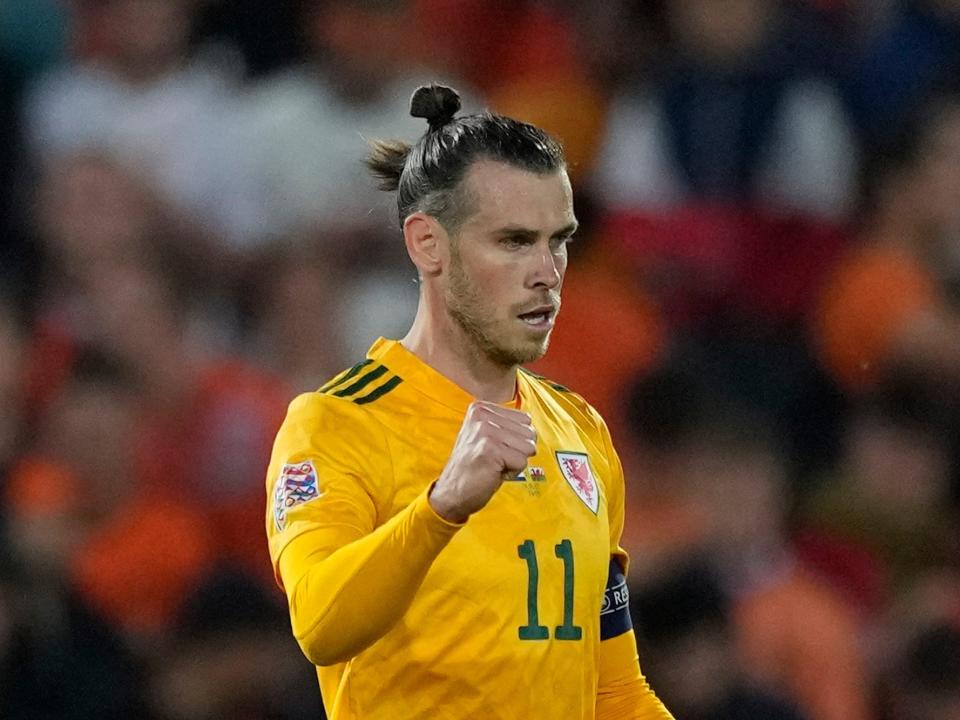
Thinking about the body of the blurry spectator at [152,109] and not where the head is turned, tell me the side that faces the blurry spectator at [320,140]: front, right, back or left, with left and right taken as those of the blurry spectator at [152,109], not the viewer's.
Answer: left

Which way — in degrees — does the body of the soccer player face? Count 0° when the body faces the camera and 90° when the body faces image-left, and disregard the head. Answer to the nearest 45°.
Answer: approximately 315°

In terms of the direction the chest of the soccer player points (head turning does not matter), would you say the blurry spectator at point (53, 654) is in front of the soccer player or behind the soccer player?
behind

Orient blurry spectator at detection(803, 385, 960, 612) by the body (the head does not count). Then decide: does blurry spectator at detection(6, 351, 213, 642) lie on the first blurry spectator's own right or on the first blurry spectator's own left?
on the first blurry spectator's own right

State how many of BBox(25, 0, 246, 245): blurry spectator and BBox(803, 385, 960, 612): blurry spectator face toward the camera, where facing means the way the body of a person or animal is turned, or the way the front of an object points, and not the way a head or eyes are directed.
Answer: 2

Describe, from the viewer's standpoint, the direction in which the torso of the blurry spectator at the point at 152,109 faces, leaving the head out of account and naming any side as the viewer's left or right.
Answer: facing the viewer

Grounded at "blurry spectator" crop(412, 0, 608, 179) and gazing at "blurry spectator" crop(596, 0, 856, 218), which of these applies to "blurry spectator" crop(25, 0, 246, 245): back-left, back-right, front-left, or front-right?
back-right

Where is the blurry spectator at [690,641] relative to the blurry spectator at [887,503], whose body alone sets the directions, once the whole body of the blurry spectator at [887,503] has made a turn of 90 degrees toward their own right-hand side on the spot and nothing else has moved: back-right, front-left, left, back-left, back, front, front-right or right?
front-left

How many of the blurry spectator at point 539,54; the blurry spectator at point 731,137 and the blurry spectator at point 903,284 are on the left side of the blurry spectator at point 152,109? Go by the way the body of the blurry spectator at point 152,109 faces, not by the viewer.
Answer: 3

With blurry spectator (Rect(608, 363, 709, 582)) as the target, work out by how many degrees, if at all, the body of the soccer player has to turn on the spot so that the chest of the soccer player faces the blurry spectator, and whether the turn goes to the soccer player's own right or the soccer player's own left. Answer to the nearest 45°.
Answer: approximately 135° to the soccer player's own left

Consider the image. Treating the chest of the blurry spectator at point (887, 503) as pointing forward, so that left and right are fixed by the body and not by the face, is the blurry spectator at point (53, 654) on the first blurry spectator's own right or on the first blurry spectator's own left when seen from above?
on the first blurry spectator's own right

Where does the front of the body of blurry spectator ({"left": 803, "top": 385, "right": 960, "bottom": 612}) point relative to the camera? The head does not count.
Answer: toward the camera
